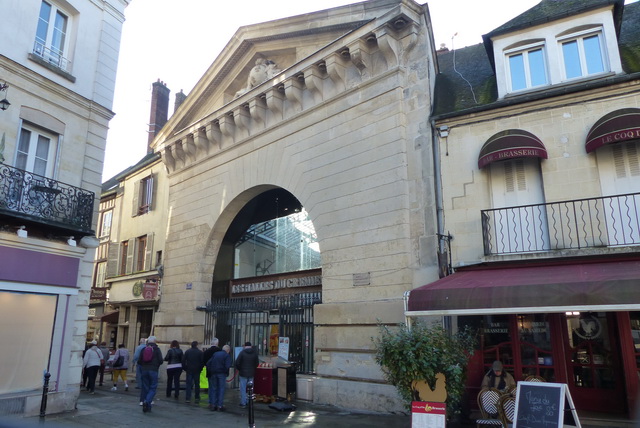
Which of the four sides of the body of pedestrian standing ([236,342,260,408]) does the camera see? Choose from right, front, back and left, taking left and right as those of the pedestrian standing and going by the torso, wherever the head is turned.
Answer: back

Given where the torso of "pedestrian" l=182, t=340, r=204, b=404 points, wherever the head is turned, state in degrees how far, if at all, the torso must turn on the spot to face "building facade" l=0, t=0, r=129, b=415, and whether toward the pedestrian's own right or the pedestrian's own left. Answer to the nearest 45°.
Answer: approximately 135° to the pedestrian's own left

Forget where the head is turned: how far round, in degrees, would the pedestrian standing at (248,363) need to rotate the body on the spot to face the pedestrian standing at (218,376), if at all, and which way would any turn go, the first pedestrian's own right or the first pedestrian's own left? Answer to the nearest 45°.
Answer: approximately 90° to the first pedestrian's own left

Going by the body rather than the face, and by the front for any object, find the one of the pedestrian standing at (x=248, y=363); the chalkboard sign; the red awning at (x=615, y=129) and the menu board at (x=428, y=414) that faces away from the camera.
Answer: the pedestrian standing

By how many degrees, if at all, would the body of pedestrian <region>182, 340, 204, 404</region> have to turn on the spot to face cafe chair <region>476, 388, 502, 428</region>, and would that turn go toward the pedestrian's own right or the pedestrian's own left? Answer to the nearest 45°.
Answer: approximately 135° to the pedestrian's own right

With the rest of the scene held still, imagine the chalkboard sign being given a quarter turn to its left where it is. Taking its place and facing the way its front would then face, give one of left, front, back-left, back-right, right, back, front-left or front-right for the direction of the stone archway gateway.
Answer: back

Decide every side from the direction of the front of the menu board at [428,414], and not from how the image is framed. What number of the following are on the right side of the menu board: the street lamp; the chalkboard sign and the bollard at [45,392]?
2

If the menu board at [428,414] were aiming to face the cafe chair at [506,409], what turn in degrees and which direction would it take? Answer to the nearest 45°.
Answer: approximately 135° to its left
